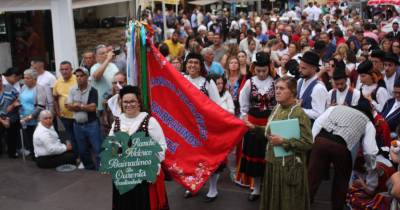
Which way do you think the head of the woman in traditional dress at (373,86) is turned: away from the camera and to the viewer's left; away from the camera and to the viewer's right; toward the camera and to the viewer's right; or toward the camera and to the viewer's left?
toward the camera and to the viewer's left

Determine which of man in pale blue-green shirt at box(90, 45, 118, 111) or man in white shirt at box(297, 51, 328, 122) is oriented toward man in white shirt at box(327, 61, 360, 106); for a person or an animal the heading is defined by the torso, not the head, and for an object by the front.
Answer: man in pale blue-green shirt at box(90, 45, 118, 111)

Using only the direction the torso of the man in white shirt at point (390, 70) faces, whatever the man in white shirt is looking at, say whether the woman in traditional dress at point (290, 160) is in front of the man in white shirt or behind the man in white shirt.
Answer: in front

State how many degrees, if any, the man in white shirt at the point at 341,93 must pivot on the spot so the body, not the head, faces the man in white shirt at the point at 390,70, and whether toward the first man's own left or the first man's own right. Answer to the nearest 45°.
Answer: approximately 135° to the first man's own left

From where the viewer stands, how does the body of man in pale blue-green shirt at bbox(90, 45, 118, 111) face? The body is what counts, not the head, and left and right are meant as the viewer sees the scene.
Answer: facing the viewer and to the right of the viewer

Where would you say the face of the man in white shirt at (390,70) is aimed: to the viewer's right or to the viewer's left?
to the viewer's left

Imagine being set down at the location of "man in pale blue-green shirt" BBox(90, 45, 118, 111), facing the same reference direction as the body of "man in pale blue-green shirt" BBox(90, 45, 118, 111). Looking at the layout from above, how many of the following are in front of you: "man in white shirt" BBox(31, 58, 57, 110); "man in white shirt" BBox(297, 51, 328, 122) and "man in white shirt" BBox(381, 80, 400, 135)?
2

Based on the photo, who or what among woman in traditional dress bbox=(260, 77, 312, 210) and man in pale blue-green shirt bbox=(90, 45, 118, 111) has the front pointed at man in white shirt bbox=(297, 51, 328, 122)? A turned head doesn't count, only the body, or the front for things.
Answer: man in pale blue-green shirt bbox=(90, 45, 118, 111)

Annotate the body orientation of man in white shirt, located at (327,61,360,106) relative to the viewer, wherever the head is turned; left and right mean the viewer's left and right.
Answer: facing the viewer

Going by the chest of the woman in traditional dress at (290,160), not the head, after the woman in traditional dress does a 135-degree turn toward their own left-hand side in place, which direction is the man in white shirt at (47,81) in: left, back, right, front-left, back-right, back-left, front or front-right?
back-left

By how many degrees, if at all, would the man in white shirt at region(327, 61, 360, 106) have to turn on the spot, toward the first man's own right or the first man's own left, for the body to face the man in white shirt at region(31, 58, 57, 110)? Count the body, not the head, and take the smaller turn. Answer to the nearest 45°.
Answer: approximately 90° to the first man's own right

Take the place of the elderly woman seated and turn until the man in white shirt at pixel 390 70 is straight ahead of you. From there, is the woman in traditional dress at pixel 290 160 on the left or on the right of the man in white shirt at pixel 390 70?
right
